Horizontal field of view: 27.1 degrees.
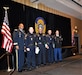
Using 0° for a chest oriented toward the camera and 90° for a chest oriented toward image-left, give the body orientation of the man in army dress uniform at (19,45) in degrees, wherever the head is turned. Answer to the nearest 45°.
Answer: approximately 315°

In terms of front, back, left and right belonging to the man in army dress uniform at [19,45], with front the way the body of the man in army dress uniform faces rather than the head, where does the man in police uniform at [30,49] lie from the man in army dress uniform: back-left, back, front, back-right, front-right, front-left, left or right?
left

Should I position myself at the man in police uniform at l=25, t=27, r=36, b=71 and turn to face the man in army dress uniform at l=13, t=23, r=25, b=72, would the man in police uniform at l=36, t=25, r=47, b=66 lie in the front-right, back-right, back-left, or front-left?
back-right

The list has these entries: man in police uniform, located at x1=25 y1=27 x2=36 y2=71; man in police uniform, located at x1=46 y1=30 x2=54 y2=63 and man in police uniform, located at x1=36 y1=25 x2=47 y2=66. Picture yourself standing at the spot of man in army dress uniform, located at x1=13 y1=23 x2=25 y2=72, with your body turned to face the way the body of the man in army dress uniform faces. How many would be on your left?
3

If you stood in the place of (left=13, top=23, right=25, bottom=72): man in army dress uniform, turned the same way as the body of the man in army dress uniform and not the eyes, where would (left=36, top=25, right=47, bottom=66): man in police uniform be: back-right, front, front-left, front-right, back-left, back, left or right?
left

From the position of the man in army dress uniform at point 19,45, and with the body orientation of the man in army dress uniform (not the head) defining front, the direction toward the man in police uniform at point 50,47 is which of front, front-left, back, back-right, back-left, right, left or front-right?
left
